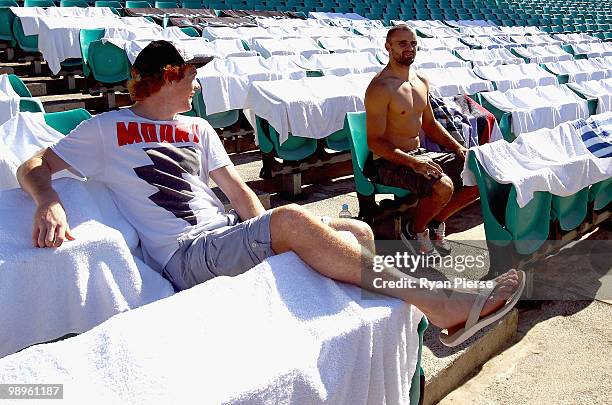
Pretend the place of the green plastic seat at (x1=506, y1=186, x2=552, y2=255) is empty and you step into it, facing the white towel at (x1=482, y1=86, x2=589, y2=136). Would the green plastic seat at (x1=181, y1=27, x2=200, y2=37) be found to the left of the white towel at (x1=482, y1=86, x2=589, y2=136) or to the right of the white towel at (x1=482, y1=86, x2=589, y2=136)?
left

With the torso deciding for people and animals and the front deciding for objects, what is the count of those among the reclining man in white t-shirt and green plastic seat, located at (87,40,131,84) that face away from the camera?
0

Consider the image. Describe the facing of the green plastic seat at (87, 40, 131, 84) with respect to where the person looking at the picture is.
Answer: facing the viewer and to the right of the viewer

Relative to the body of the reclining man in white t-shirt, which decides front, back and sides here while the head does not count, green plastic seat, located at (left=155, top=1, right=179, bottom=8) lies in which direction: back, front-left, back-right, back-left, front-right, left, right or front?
back-left

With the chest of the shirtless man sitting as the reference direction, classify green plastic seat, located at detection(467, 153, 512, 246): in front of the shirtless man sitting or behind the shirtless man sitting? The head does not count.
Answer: in front

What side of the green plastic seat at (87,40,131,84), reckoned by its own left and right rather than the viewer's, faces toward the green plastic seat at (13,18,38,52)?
back

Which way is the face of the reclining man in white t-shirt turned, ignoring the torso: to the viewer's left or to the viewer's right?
to the viewer's right

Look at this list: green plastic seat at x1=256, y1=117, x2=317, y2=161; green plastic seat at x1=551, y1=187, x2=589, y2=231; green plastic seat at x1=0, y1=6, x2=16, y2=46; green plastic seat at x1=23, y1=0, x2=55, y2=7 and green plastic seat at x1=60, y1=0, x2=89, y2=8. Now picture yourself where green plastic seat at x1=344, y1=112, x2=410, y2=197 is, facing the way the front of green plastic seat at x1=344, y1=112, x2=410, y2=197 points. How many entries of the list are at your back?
4

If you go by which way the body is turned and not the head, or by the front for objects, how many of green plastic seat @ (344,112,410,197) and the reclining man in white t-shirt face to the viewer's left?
0

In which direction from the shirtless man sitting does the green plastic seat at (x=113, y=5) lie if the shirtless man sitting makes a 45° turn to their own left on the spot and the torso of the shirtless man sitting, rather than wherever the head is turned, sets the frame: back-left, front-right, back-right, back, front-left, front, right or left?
back-left

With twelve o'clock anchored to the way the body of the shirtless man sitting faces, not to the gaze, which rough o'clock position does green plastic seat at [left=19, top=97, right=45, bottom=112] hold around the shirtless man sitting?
The green plastic seat is roughly at 4 o'clock from the shirtless man sitting.
